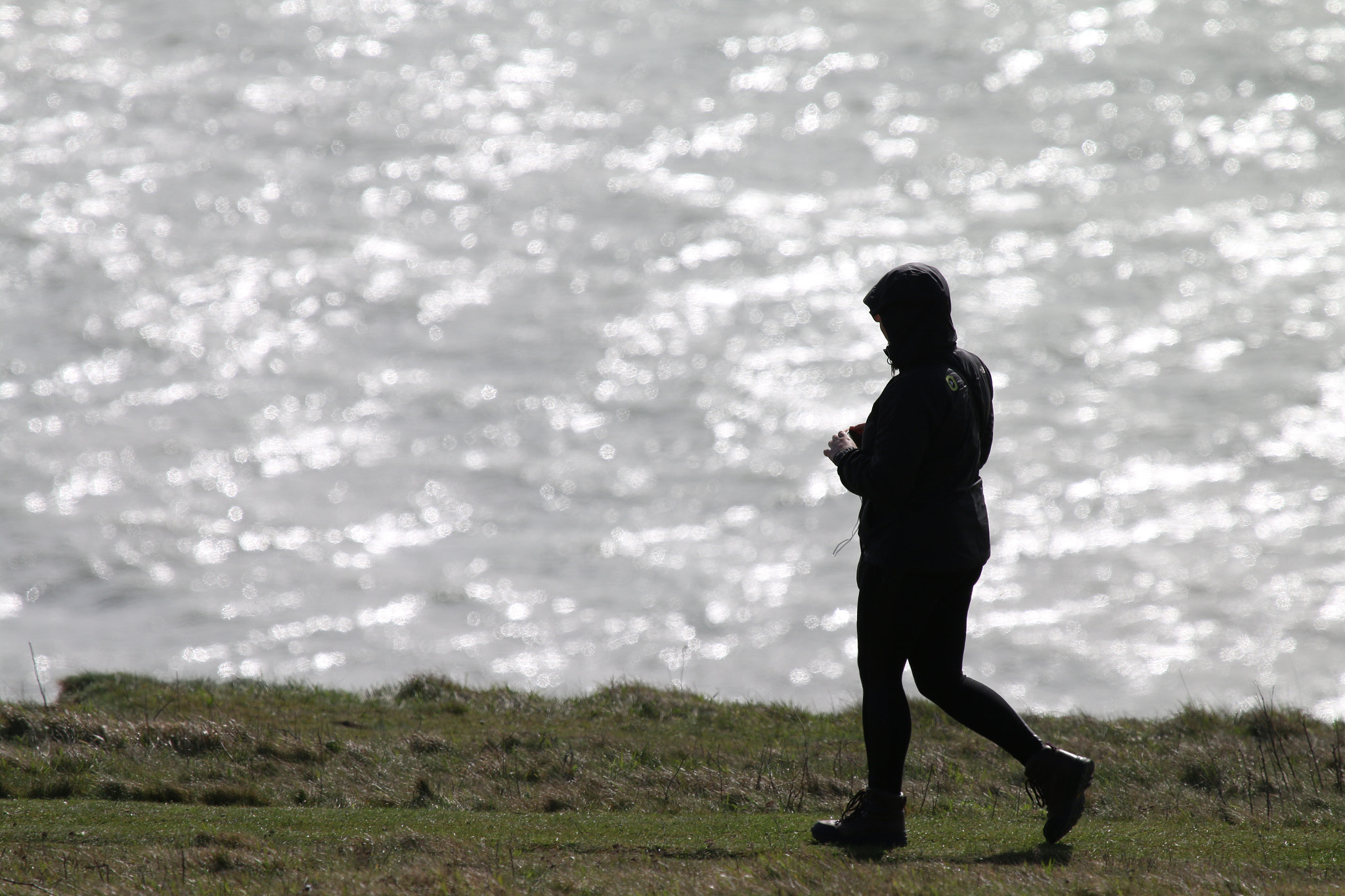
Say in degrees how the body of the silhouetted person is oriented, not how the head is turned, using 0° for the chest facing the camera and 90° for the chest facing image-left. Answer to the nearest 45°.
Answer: approximately 90°
